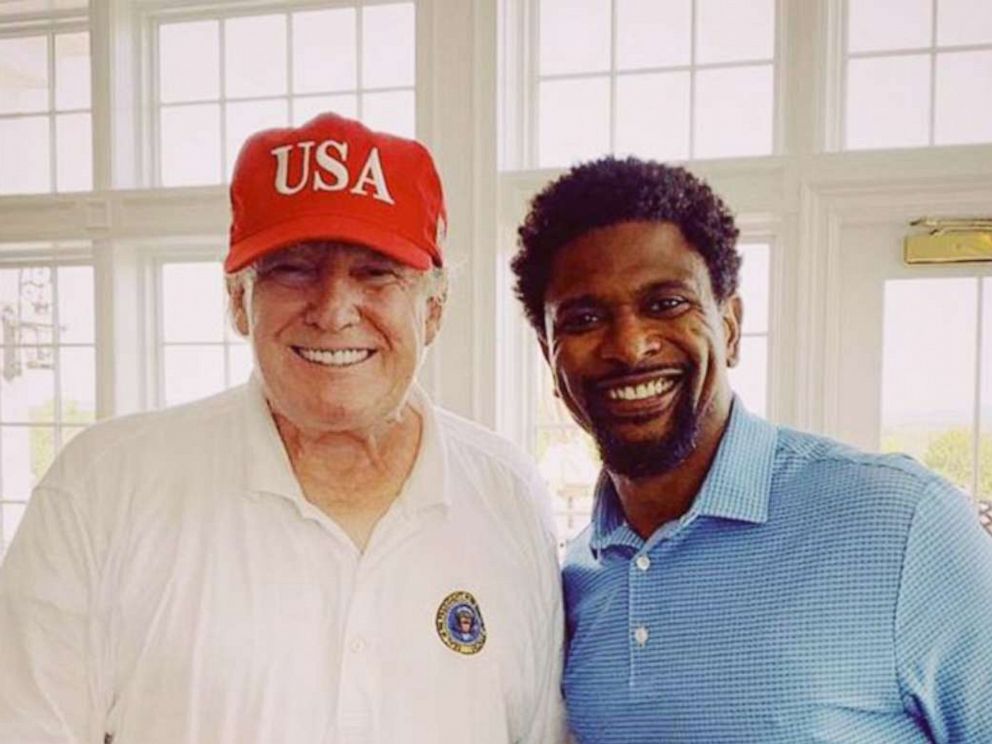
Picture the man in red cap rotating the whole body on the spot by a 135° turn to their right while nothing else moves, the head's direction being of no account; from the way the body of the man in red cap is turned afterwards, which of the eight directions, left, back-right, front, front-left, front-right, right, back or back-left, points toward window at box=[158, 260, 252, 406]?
front-right

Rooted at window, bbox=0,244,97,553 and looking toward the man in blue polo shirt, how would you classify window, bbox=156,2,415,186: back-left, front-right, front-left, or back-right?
front-left

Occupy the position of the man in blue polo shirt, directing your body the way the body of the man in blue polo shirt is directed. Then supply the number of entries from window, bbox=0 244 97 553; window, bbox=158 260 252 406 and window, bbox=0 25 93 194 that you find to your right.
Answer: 3

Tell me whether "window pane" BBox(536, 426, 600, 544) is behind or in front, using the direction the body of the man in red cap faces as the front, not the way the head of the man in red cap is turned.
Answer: behind

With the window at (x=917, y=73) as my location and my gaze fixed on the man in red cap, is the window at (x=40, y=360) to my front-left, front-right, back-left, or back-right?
front-right

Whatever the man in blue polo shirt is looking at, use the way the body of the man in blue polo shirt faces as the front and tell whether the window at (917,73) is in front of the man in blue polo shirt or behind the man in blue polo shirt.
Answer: behind

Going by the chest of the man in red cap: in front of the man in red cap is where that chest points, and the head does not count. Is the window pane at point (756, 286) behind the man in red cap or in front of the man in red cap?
behind

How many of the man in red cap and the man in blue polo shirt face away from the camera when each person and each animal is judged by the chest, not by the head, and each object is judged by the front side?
0

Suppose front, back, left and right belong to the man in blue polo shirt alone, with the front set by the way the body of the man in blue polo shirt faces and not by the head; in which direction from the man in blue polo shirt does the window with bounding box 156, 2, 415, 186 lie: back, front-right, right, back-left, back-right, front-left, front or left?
right

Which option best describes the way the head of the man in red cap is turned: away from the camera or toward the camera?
toward the camera

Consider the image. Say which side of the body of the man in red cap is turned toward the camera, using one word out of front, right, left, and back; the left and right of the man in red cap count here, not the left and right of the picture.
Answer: front

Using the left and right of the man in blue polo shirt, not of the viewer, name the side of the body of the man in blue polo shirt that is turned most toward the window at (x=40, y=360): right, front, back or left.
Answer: right
